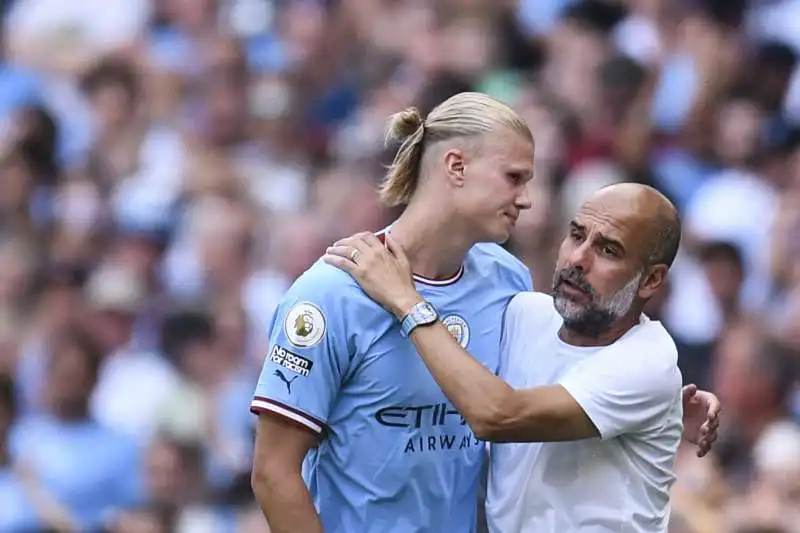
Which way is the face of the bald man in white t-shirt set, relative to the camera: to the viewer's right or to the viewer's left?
to the viewer's left

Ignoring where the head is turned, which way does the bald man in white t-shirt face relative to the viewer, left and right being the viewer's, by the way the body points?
facing the viewer and to the left of the viewer
